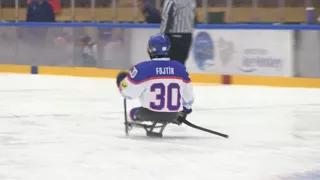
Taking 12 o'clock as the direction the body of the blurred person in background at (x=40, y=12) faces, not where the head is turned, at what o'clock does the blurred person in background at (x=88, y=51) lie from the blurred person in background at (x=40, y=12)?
the blurred person in background at (x=88, y=51) is roughly at 11 o'clock from the blurred person in background at (x=40, y=12).

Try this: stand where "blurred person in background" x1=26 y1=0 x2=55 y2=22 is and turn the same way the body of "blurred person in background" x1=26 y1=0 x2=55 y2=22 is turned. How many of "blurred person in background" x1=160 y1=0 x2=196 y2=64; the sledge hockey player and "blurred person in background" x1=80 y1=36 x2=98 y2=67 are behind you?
0

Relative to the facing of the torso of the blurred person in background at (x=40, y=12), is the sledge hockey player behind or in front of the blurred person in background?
in front

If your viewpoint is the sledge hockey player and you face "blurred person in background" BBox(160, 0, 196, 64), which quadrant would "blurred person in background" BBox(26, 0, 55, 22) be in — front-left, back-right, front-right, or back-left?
front-left

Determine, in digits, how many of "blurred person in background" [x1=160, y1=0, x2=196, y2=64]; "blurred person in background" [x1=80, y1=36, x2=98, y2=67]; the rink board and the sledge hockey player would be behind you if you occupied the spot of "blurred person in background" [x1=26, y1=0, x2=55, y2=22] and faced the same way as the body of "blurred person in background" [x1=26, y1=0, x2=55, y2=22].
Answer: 0

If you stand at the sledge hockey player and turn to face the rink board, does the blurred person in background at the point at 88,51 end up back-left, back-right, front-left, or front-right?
front-left

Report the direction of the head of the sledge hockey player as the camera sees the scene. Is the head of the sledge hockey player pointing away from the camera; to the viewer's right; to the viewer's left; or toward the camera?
away from the camera

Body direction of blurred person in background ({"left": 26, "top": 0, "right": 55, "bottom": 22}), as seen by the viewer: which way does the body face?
toward the camera
